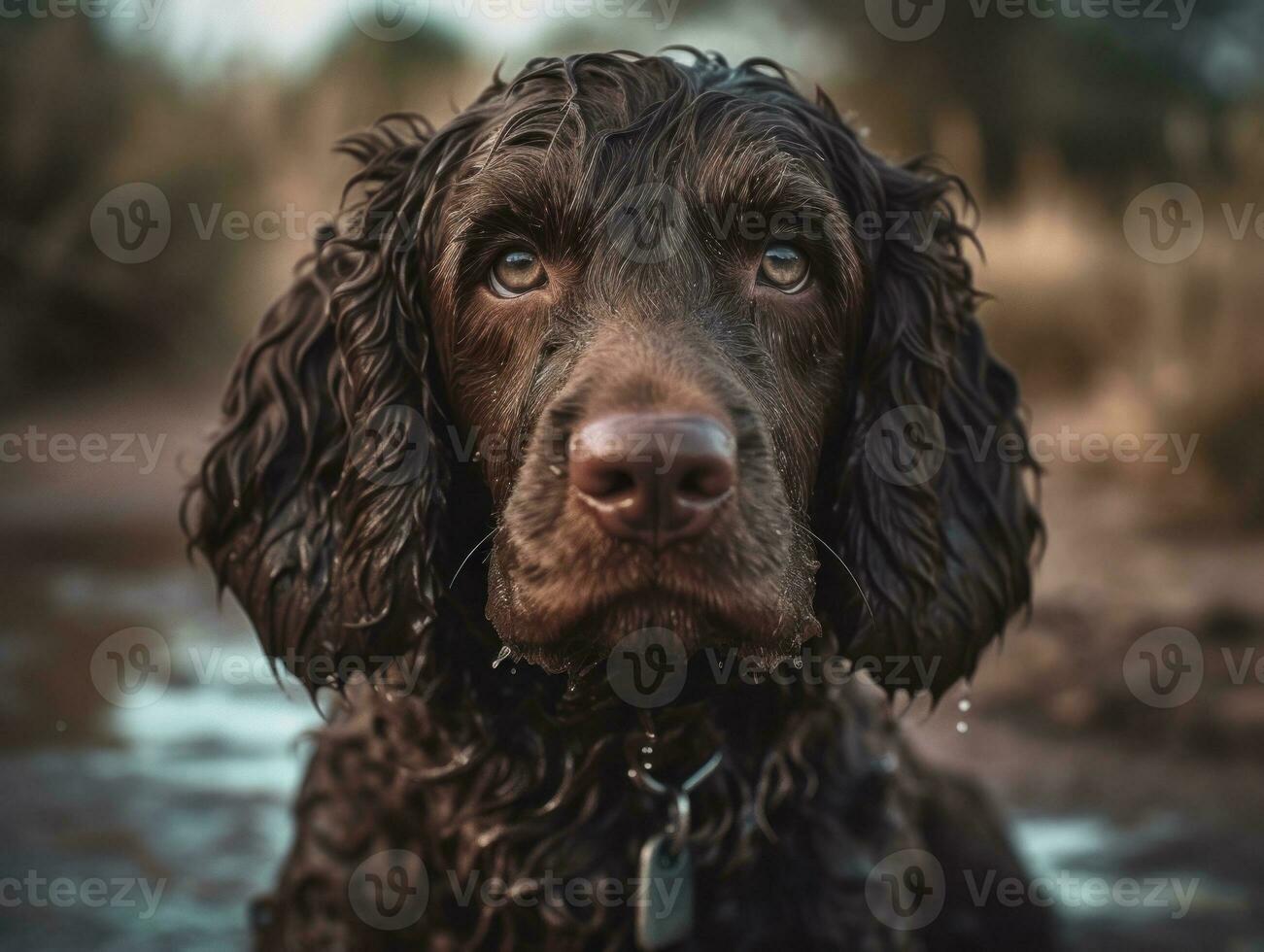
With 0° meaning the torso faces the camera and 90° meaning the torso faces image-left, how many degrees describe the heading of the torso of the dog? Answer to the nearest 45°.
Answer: approximately 0°
